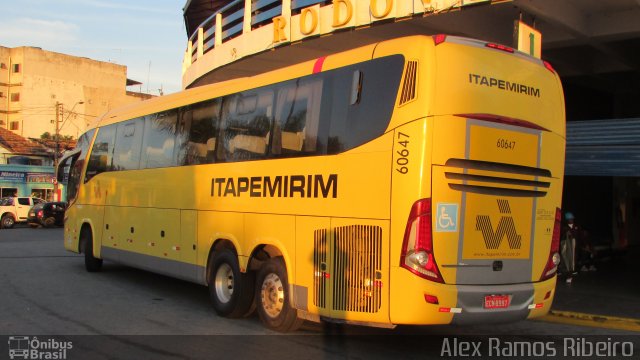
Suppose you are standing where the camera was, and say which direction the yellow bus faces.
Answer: facing away from the viewer and to the left of the viewer

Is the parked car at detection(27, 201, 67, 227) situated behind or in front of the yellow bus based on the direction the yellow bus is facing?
in front

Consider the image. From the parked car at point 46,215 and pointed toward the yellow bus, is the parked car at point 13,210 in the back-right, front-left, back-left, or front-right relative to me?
back-right

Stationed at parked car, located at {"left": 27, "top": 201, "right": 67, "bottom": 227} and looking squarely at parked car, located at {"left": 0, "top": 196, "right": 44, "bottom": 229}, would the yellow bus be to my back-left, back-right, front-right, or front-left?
back-left

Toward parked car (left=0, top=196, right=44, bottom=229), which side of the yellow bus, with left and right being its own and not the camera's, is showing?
front
